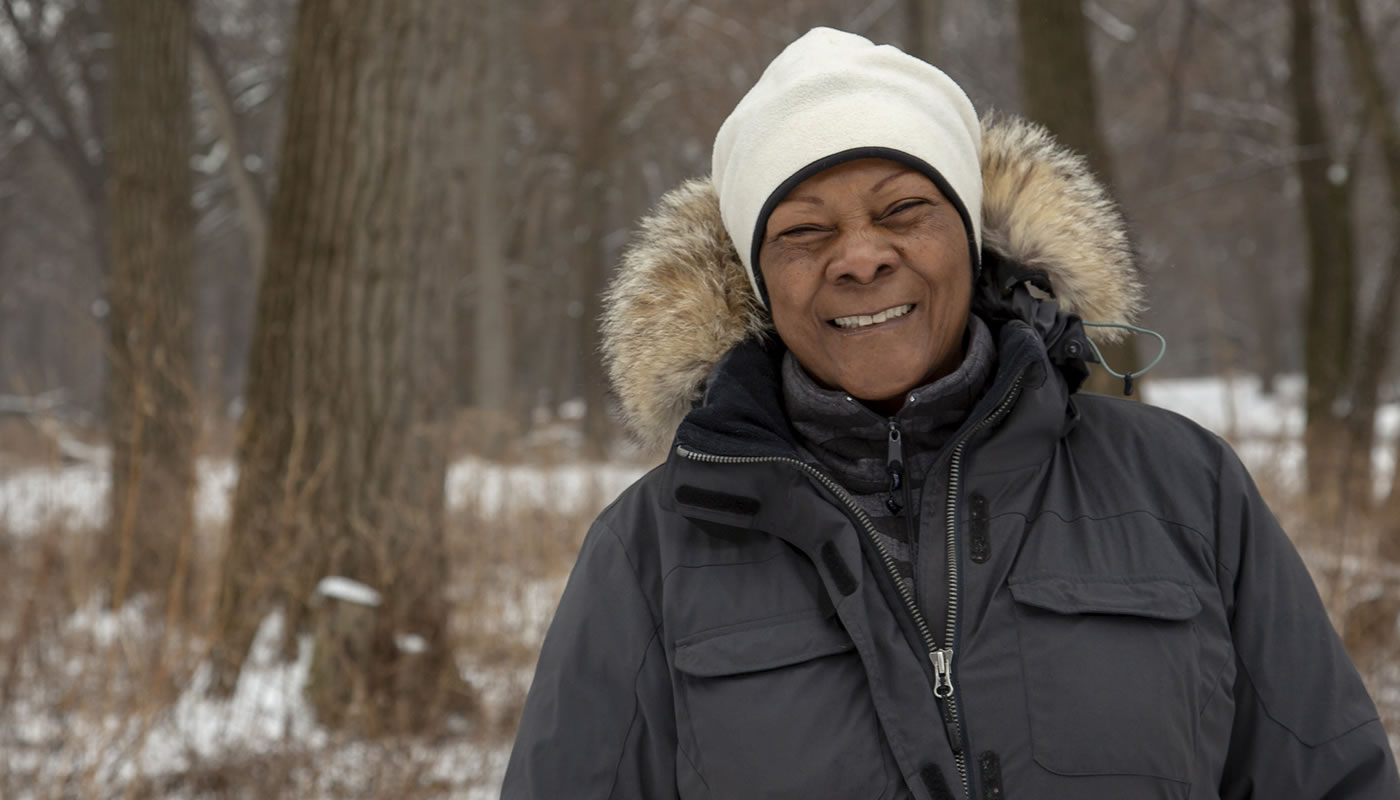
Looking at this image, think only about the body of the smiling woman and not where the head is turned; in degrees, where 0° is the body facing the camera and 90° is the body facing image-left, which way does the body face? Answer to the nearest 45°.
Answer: approximately 0°

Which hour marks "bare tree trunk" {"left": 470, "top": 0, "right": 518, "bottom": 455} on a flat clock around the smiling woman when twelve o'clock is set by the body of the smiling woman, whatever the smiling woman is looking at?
The bare tree trunk is roughly at 5 o'clock from the smiling woman.

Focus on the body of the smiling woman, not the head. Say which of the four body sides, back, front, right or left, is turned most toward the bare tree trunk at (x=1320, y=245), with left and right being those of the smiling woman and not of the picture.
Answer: back

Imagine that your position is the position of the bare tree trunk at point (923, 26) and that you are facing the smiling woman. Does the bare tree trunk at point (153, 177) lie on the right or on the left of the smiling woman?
right

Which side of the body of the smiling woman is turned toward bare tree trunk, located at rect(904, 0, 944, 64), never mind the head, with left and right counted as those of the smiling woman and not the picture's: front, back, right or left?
back

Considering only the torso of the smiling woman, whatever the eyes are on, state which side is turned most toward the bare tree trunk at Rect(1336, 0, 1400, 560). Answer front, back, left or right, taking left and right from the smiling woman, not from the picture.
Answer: back

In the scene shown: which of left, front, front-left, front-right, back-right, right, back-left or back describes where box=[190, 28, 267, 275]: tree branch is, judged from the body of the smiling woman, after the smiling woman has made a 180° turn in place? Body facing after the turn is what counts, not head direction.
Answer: front-left

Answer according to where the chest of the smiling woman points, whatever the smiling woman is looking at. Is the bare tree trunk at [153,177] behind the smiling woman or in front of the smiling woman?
behind

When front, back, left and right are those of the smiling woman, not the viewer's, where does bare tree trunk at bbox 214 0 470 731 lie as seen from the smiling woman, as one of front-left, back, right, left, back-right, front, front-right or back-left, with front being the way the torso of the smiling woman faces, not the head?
back-right

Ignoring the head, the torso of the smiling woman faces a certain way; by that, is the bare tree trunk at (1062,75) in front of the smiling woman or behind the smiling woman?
behind
